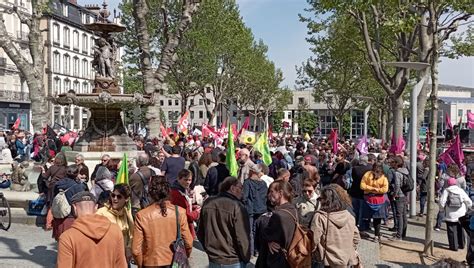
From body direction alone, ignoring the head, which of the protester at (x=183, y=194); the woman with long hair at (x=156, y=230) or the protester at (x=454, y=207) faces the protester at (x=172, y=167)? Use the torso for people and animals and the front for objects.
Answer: the woman with long hair

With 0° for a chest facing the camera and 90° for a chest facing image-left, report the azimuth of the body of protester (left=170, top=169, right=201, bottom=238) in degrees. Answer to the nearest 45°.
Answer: approximately 315°

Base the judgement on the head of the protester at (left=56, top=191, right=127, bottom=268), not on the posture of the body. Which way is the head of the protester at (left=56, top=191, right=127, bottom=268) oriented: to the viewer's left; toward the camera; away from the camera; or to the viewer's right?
away from the camera

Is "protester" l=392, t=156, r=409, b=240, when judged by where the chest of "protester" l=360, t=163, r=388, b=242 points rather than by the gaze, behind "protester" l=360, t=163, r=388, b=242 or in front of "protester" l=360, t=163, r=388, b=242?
behind

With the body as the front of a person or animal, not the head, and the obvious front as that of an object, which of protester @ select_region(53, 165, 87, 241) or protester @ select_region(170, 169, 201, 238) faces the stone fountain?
protester @ select_region(53, 165, 87, 241)

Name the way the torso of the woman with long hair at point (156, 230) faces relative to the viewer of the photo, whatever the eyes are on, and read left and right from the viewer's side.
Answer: facing away from the viewer
